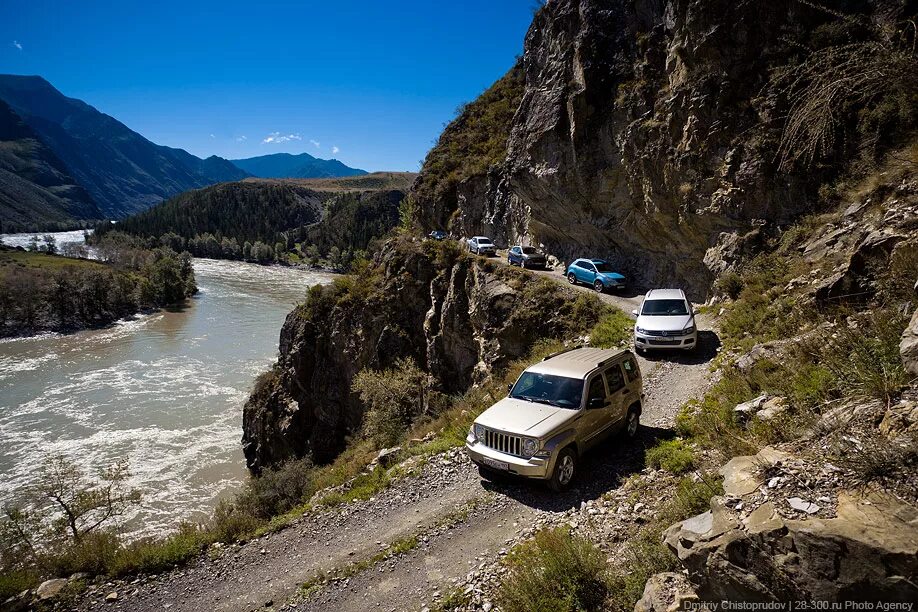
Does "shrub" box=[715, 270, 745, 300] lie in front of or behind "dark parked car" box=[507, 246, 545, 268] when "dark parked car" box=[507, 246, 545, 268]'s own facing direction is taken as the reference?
in front

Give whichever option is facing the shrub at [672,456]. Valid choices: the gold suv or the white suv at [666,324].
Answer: the white suv

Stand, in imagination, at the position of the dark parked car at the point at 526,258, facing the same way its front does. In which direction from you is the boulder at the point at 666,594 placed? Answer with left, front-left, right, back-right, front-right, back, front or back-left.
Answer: front-right

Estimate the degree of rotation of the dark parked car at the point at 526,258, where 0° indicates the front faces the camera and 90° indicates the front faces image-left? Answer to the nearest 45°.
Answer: approximately 315°

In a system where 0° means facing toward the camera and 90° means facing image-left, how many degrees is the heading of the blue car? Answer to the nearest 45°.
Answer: approximately 315°

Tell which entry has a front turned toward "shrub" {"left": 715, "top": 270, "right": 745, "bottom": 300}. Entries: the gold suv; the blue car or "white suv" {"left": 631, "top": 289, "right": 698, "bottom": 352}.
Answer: the blue car

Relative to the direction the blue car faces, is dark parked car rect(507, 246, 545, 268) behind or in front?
behind

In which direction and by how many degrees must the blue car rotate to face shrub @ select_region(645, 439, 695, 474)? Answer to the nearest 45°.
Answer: approximately 45° to its right

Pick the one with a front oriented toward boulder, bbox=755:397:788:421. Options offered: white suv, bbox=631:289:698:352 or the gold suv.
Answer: the white suv

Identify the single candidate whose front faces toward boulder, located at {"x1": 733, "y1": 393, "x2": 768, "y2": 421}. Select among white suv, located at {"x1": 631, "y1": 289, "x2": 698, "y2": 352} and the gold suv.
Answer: the white suv

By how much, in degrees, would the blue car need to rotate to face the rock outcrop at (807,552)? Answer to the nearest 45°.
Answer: approximately 45° to its right
